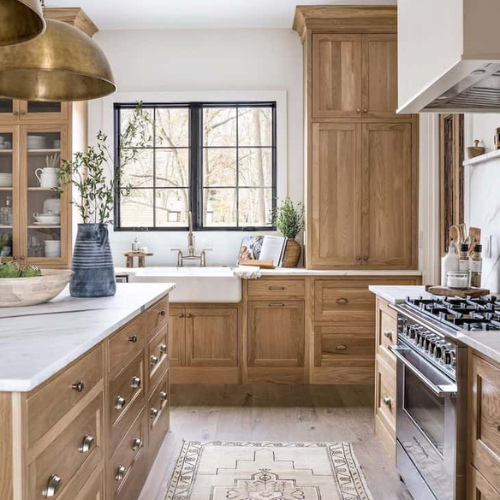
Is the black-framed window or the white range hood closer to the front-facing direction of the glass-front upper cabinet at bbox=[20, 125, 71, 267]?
the white range hood

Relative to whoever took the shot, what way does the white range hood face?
facing to the left of the viewer

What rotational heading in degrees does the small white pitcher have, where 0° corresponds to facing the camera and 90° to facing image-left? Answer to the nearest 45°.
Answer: approximately 270°

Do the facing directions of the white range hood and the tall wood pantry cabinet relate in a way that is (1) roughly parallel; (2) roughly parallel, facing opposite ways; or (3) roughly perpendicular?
roughly perpendicular

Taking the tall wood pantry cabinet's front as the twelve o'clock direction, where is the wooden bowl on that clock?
The wooden bowl is roughly at 1 o'clock from the tall wood pantry cabinet.
